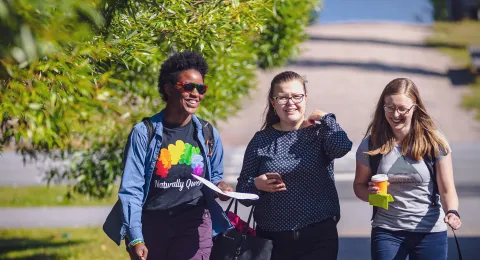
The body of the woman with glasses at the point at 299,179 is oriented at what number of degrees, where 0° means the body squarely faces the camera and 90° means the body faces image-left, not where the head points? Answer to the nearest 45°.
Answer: approximately 0°

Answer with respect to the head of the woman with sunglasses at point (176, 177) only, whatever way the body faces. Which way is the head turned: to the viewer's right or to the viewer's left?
to the viewer's right

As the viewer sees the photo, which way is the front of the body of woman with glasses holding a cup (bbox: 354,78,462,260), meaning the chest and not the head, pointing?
toward the camera

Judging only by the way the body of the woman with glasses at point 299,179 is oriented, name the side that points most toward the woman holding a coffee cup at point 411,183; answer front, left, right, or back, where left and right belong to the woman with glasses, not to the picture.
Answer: left

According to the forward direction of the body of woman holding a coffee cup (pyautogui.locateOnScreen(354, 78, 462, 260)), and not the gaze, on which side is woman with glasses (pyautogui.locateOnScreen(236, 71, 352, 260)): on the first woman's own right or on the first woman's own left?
on the first woman's own right

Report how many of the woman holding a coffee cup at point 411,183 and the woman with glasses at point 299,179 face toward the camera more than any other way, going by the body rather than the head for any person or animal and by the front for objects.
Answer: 2

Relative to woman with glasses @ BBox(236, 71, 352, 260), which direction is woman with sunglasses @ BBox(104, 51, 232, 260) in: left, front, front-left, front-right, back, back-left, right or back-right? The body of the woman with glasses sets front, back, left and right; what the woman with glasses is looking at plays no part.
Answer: right

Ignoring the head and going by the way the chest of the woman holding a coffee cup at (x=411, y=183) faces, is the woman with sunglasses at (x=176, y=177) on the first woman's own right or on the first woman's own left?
on the first woman's own right
